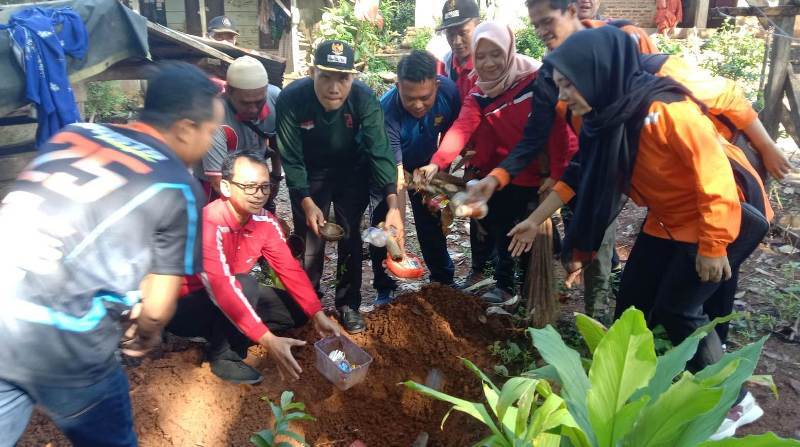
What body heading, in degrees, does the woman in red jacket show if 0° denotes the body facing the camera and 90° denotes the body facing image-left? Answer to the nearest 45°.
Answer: approximately 45°

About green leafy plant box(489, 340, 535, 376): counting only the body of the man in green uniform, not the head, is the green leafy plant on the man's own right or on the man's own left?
on the man's own left

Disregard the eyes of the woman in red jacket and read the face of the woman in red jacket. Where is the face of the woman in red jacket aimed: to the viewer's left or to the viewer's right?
to the viewer's left

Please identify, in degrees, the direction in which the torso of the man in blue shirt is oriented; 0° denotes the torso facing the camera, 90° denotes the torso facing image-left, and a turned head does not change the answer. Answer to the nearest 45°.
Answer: approximately 0°

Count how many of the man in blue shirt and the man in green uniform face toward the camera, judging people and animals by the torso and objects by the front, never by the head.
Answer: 2

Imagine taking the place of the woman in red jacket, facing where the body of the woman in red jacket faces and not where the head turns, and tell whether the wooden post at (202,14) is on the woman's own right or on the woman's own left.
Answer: on the woman's own right
